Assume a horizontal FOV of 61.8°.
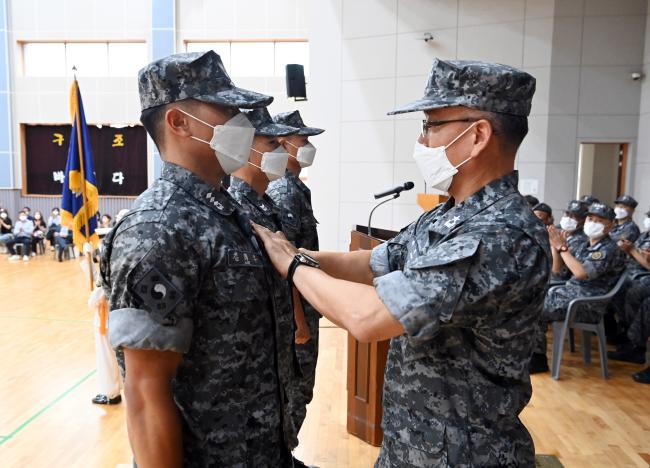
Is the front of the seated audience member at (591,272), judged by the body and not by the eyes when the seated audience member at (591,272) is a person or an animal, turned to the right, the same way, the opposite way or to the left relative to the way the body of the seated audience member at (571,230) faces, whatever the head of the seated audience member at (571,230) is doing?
the same way

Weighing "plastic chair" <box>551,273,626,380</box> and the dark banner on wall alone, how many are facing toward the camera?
1

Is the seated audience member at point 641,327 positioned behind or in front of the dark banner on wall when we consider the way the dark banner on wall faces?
in front

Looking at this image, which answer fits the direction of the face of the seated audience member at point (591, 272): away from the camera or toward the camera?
toward the camera

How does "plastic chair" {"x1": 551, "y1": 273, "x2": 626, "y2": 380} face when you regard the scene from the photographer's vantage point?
facing to the left of the viewer

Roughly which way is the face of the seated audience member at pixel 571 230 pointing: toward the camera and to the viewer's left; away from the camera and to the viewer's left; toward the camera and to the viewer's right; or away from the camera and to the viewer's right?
toward the camera and to the viewer's left

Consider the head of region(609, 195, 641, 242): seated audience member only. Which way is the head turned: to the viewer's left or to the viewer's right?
to the viewer's left

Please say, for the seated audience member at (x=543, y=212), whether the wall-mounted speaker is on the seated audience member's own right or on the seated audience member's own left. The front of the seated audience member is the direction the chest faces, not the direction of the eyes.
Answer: on the seated audience member's own right

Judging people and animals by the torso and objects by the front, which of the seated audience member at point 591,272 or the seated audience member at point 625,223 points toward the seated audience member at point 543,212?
the seated audience member at point 625,223

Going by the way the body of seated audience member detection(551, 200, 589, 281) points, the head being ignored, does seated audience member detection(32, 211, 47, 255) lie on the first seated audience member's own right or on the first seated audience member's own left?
on the first seated audience member's own right

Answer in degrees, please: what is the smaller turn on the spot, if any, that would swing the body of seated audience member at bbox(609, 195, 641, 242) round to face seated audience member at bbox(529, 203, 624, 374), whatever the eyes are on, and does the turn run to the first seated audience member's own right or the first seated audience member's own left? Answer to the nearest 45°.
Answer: approximately 45° to the first seated audience member's own left

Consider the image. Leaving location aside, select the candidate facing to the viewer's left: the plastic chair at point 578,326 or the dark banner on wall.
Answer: the plastic chair

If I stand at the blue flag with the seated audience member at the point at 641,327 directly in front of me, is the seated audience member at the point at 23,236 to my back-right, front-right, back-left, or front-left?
back-left

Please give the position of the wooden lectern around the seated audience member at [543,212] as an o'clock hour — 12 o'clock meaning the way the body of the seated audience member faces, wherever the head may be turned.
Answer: The wooden lectern is roughly at 11 o'clock from the seated audience member.

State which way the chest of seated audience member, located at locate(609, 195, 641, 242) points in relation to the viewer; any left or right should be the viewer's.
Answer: facing the viewer and to the left of the viewer

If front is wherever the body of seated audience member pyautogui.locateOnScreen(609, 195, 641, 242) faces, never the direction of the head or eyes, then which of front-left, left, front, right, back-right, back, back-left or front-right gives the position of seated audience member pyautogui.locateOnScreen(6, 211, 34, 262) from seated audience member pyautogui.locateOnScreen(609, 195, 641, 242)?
front-right
